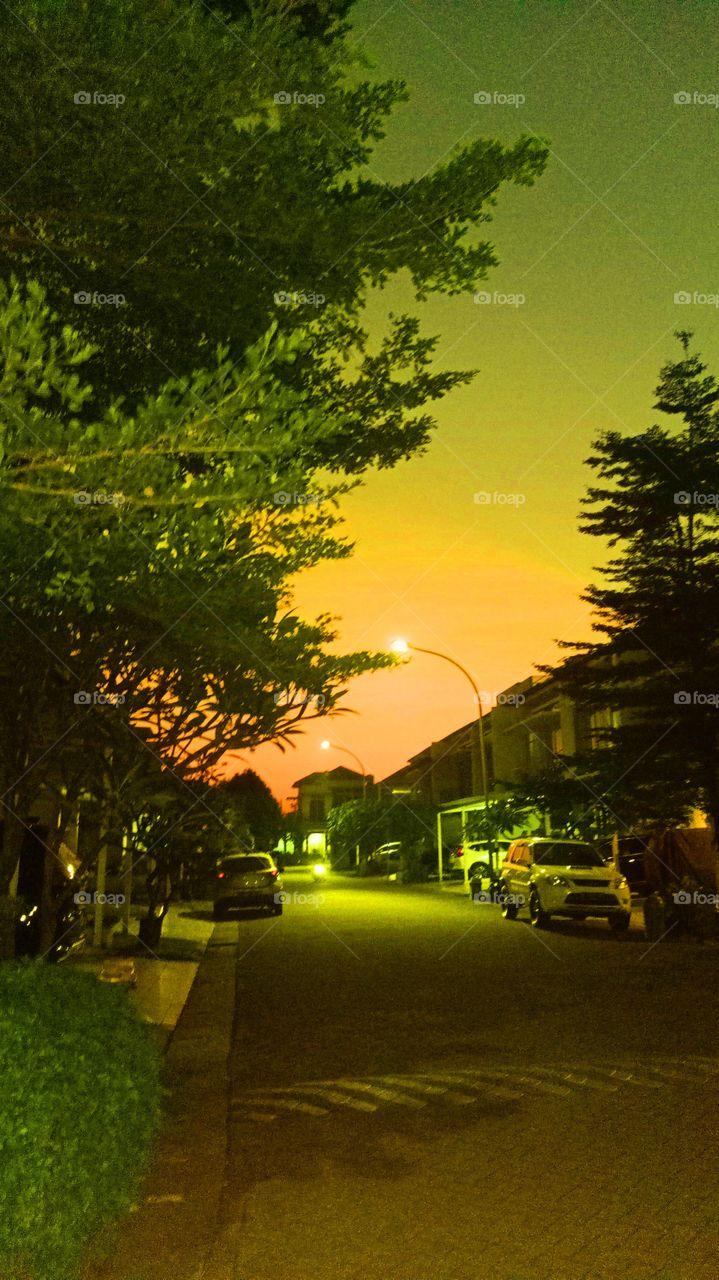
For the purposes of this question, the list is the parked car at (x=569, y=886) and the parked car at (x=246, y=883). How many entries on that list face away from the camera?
1

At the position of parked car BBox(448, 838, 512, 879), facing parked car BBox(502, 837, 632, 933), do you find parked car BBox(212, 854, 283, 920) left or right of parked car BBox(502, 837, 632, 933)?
right

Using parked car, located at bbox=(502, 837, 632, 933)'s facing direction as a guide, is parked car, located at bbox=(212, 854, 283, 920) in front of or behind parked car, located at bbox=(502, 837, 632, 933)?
behind

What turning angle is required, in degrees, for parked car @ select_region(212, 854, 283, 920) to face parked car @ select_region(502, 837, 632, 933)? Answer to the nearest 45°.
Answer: approximately 135° to its right

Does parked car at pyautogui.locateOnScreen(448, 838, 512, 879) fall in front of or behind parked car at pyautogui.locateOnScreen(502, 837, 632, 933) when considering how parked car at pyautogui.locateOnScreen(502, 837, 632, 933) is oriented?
behind

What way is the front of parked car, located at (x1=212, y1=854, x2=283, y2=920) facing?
away from the camera

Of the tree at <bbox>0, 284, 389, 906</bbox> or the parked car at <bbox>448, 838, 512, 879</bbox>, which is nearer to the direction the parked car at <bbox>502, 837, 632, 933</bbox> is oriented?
the tree

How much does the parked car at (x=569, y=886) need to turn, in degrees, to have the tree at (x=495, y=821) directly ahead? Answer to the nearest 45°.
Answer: approximately 135° to its left

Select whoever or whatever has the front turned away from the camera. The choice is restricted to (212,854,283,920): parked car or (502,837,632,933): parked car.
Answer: (212,854,283,920): parked car

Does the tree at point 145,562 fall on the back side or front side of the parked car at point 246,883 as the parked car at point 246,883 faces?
on the back side

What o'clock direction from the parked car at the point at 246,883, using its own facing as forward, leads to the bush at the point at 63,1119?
The bush is roughly at 6 o'clock from the parked car.
